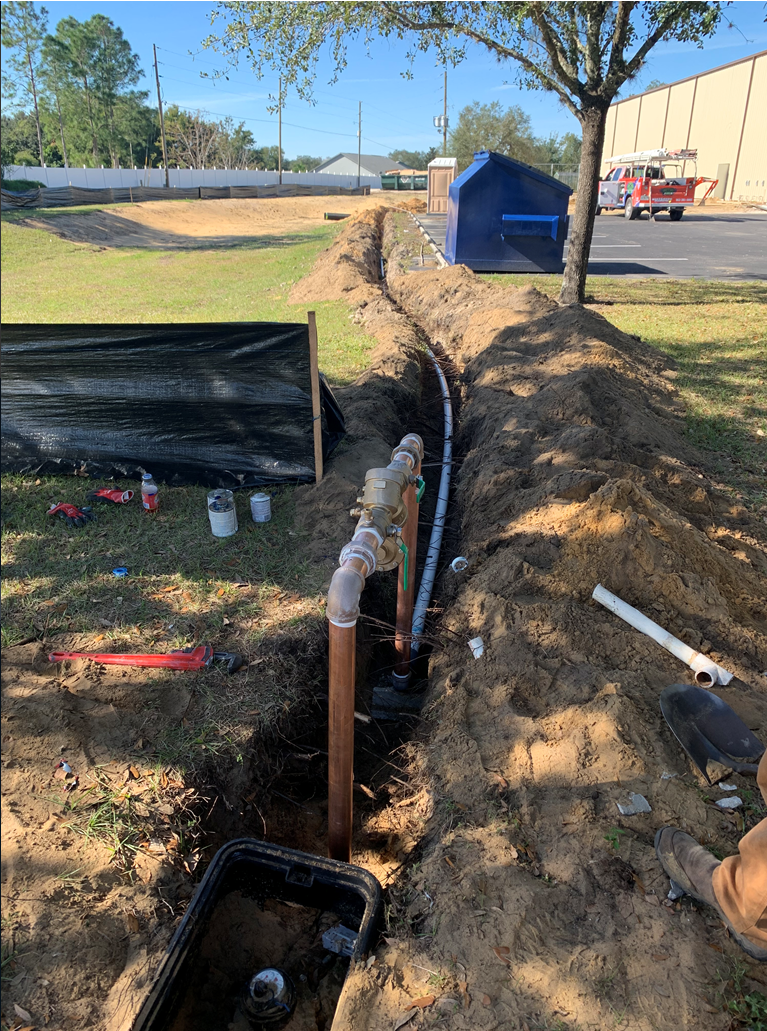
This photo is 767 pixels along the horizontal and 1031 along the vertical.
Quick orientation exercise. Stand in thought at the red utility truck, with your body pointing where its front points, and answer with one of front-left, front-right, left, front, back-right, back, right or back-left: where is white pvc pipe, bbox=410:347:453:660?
back-left

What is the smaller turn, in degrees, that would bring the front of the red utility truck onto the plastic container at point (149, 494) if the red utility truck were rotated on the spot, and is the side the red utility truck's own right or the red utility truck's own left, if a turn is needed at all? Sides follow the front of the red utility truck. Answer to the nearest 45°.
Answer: approximately 135° to the red utility truck's own left

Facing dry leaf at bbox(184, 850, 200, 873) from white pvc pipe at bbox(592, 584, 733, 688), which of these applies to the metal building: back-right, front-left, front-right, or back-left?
back-right

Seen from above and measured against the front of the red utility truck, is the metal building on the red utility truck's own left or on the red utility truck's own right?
on the red utility truck's own right

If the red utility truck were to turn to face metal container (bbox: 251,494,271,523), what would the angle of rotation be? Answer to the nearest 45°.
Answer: approximately 135° to its left

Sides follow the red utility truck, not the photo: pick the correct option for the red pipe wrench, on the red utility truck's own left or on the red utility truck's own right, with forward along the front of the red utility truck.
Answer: on the red utility truck's own left

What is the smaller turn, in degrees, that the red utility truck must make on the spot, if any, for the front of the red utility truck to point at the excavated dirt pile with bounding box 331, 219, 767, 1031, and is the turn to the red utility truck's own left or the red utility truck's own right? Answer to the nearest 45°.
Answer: approximately 135° to the red utility truck's own left

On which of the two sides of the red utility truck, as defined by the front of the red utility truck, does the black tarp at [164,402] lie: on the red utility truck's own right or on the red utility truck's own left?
on the red utility truck's own left

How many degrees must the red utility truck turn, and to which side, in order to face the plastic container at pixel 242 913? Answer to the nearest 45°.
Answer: approximately 135° to its left

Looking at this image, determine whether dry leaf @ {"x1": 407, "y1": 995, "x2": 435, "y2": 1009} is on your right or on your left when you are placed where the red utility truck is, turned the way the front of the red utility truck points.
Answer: on your left
